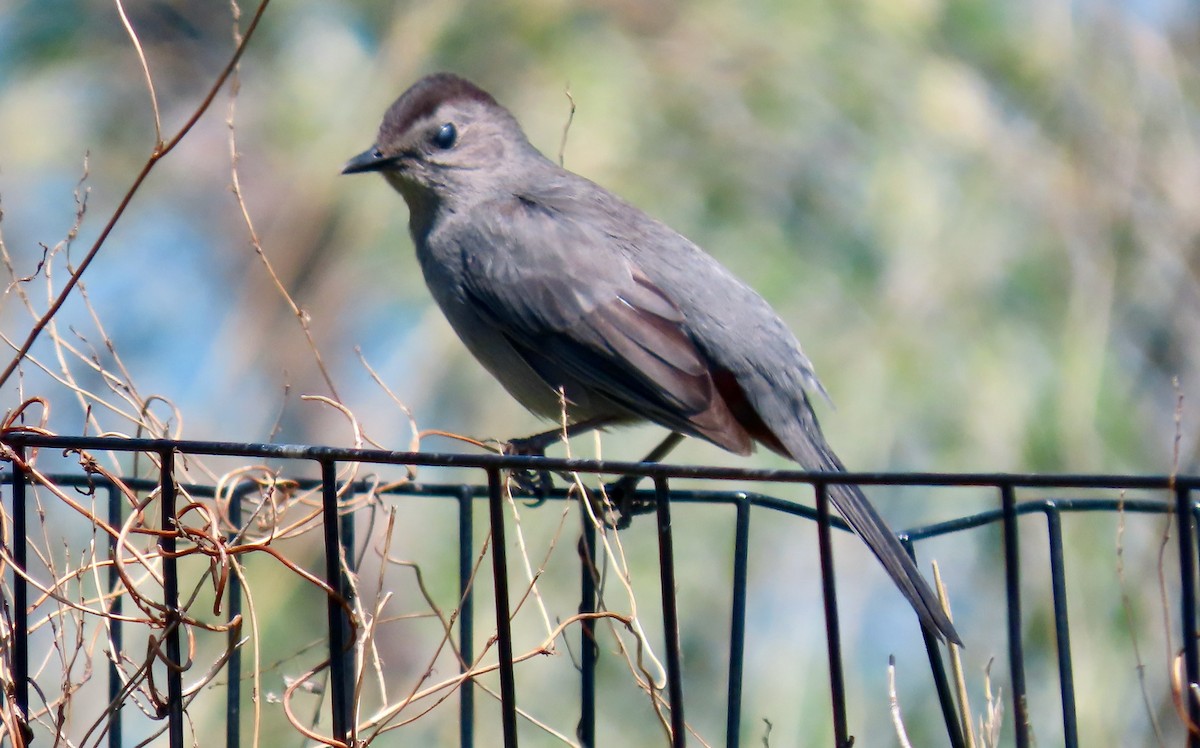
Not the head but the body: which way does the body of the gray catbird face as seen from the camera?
to the viewer's left
